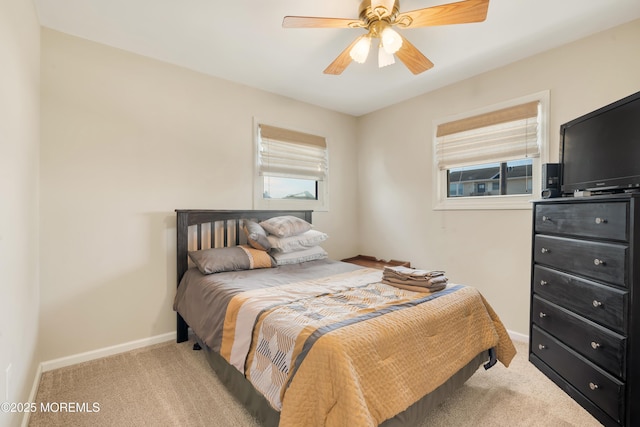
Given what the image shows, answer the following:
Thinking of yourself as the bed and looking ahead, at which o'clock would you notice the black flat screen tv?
The black flat screen tv is roughly at 10 o'clock from the bed.

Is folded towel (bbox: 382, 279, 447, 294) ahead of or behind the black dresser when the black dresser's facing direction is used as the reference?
ahead

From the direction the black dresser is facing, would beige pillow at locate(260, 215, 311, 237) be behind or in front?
in front

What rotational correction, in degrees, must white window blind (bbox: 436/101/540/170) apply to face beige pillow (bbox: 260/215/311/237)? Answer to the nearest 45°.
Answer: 0° — it already faces it

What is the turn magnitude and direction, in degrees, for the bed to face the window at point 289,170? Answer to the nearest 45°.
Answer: approximately 135° to its left

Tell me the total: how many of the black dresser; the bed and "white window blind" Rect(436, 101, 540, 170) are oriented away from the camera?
0

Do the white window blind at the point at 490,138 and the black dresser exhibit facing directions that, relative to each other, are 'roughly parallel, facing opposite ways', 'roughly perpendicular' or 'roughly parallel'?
roughly parallel

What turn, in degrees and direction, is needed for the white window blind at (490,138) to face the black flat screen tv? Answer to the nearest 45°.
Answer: approximately 90° to its left

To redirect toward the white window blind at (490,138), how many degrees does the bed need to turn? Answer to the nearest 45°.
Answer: approximately 90° to its left

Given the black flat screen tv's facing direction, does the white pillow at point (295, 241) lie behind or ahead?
ahead

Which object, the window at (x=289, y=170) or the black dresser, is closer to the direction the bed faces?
the black dresser

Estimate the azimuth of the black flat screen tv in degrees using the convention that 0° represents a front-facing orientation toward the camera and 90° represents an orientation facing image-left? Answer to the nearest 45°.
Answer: approximately 45°

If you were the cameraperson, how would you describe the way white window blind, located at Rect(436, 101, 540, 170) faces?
facing the viewer and to the left of the viewer

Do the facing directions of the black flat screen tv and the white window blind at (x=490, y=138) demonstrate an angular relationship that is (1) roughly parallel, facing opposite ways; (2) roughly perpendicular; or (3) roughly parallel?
roughly parallel

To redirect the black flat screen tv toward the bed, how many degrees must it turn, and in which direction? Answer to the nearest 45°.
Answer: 0° — it already faces it
